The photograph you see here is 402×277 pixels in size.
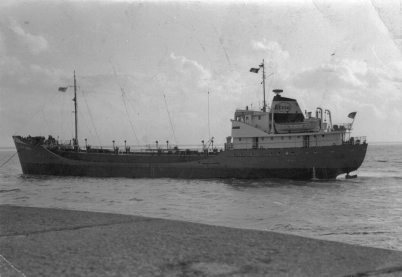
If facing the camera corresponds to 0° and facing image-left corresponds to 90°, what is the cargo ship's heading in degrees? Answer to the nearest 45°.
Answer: approximately 90°
